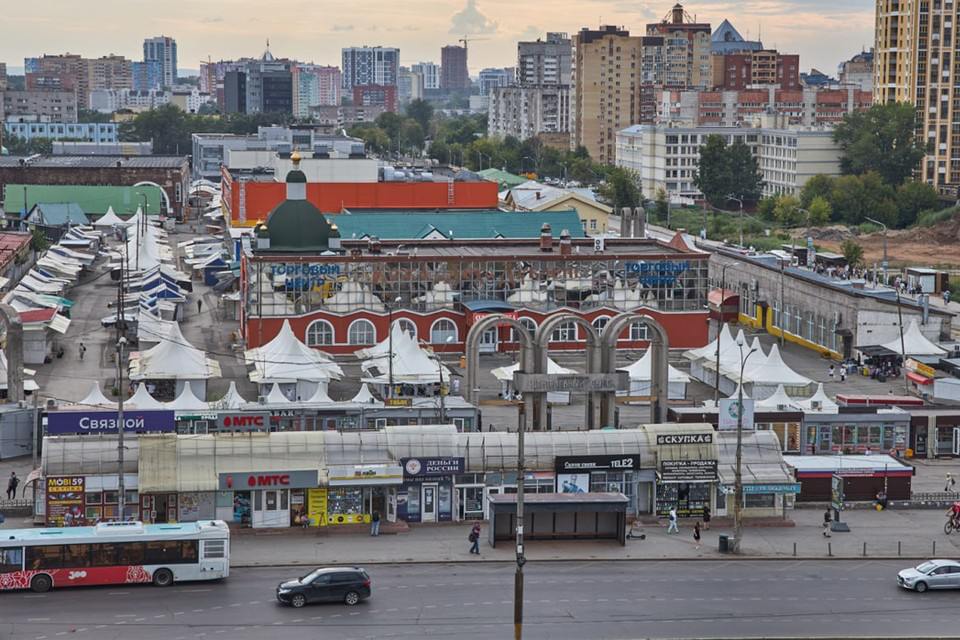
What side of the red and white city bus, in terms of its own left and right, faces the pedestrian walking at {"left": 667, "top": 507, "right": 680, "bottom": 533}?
back

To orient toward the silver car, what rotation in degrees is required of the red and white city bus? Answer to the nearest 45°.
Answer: approximately 180°

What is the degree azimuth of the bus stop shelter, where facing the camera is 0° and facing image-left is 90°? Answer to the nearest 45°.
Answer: approximately 0°

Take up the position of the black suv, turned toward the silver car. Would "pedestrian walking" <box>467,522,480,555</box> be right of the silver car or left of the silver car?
left

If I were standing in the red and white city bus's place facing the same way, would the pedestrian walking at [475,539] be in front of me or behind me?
behind

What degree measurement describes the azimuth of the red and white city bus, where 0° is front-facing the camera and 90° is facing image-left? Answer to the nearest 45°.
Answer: approximately 90°

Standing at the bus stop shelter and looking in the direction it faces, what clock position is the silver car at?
The silver car is roughly at 10 o'clock from the bus stop shelter.

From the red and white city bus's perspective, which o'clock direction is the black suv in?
The black suv is roughly at 7 o'clock from the red and white city bus.
